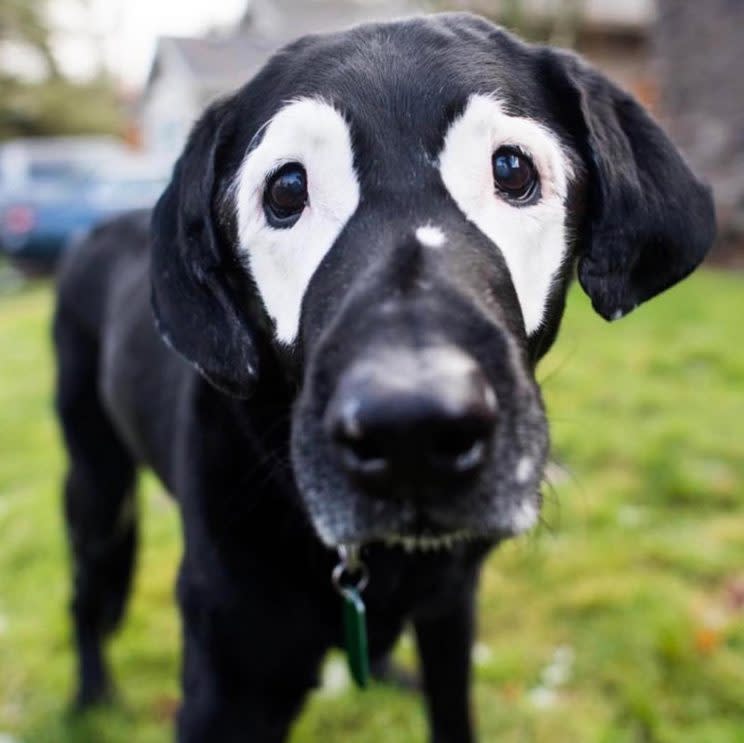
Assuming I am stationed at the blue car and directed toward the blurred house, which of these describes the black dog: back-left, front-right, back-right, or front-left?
back-right

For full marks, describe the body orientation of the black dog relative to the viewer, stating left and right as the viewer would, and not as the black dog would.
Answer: facing the viewer and to the right of the viewer

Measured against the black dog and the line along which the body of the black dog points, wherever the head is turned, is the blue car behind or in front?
behind

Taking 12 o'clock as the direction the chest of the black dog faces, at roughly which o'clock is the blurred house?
The blurred house is roughly at 7 o'clock from the black dog.
